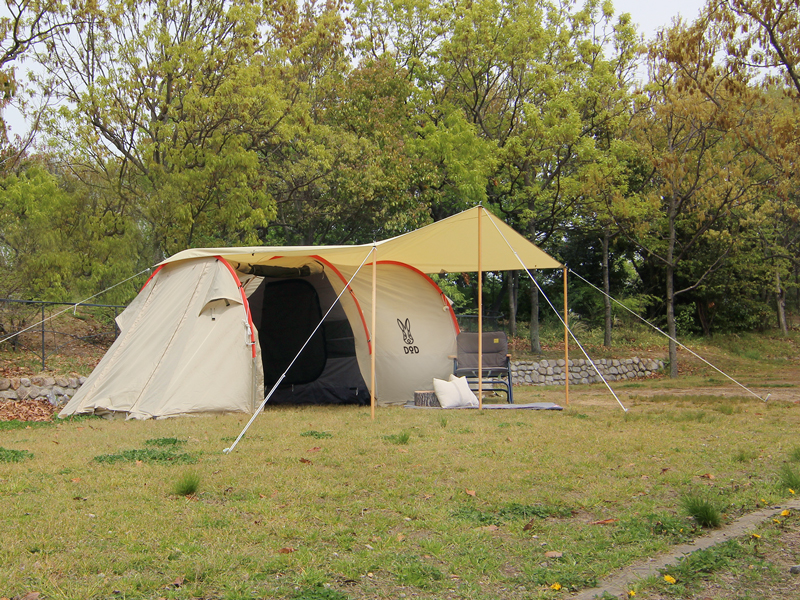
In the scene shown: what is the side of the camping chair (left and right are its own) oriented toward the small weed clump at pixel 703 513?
front

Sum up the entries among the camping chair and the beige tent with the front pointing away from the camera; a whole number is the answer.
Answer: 0

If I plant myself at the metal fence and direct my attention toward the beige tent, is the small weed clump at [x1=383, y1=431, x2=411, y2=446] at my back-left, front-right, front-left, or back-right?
front-right

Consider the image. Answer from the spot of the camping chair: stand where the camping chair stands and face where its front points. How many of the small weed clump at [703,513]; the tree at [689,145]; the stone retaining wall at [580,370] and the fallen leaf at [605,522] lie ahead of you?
2

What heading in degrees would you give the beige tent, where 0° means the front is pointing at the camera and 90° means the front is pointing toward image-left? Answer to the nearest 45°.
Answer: approximately 315°

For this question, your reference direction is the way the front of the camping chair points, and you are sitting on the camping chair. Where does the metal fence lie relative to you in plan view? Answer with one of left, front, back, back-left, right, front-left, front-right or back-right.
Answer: right

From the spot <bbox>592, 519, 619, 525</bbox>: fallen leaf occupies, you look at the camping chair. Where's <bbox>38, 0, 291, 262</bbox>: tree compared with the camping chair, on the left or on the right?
left

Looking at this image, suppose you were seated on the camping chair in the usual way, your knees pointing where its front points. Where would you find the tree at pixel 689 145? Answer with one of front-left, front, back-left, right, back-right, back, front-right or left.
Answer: back-left

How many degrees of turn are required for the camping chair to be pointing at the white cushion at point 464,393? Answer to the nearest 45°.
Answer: approximately 45° to its right

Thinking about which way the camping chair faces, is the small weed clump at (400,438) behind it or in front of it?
in front

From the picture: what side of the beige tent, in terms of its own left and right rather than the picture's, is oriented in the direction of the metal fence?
back

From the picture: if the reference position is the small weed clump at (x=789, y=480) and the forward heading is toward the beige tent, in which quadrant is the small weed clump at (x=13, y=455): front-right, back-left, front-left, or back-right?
front-left

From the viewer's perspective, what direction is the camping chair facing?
toward the camera

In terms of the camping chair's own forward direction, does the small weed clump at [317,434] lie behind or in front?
in front

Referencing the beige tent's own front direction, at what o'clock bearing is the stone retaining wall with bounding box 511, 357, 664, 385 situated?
The stone retaining wall is roughly at 9 o'clock from the beige tent.

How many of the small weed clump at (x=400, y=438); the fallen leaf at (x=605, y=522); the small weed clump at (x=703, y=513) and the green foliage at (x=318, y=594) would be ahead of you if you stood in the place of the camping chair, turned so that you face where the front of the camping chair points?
4
